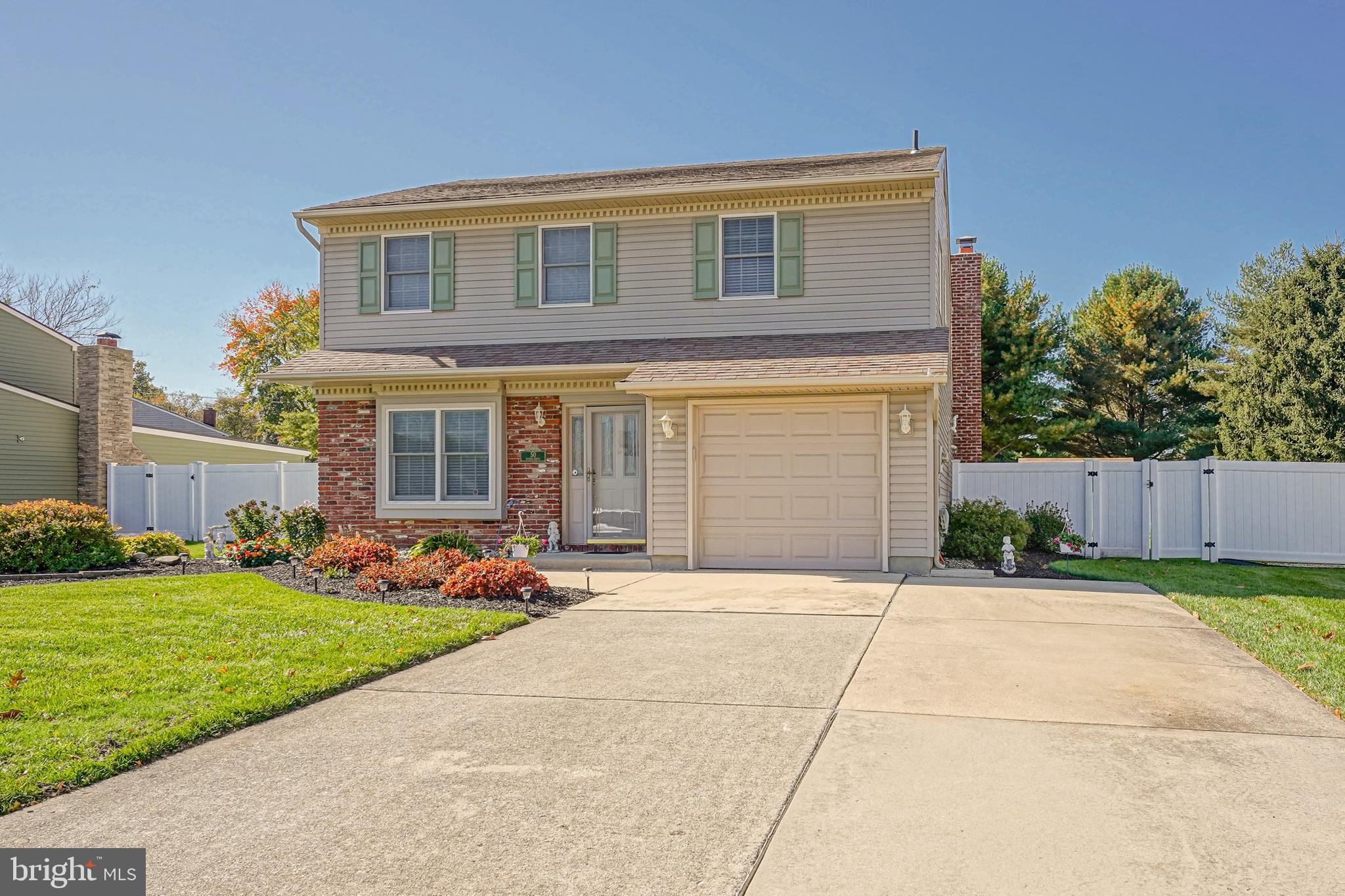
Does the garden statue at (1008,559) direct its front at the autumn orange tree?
no

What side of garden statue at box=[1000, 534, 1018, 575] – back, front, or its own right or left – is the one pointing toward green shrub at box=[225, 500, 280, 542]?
right

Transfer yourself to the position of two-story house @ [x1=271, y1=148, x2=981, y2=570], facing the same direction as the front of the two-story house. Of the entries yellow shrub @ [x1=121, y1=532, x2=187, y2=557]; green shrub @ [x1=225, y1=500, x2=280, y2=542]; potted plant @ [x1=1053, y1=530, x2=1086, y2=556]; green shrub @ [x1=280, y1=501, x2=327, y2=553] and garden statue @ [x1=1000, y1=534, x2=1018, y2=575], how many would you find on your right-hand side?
3

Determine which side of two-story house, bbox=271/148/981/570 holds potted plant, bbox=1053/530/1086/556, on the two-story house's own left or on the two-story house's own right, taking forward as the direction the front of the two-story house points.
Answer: on the two-story house's own left

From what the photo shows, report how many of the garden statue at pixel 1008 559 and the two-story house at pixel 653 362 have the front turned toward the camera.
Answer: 2

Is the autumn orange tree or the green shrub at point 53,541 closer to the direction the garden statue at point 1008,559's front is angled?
the green shrub

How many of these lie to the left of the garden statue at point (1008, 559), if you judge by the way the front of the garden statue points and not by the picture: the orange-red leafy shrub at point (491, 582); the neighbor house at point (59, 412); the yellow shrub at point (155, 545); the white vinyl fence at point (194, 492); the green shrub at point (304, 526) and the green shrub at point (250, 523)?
0

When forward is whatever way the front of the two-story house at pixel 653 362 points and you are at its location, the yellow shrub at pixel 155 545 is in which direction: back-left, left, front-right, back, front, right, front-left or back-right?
right

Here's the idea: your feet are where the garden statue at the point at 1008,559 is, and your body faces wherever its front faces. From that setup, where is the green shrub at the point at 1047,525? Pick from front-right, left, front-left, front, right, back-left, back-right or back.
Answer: back

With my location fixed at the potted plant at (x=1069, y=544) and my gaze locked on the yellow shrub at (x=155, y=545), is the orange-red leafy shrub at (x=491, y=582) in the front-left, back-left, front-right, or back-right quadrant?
front-left

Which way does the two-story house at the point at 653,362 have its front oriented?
toward the camera

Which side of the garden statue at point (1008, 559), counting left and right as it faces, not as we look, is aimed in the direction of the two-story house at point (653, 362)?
right

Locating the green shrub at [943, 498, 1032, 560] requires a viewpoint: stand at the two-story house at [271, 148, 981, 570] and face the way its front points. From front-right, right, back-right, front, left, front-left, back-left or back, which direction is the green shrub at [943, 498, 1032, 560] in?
left

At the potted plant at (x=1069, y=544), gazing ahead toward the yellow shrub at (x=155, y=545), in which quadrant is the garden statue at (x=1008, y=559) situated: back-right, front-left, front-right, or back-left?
front-left

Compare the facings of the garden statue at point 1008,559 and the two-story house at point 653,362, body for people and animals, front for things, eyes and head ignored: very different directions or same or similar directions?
same or similar directions

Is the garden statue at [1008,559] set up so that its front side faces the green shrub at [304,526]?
no
